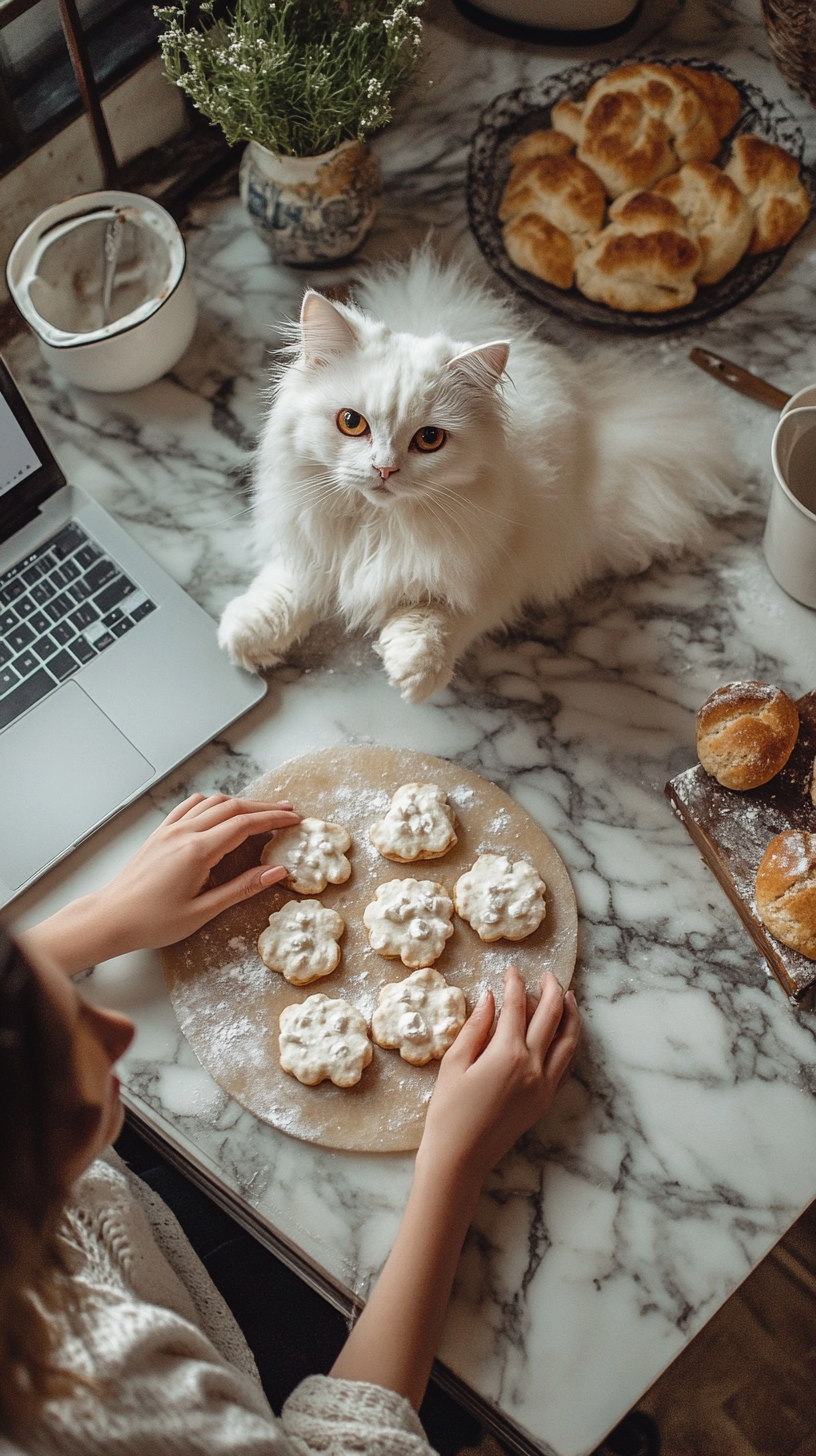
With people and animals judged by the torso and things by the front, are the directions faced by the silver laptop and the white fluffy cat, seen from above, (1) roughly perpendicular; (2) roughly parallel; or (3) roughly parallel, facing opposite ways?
roughly perpendicular

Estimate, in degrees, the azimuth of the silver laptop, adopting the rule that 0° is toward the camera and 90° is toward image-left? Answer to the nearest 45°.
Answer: approximately 315°

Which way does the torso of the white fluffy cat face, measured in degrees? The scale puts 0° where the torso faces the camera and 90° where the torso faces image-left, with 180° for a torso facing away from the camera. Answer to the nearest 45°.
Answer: approximately 45°
